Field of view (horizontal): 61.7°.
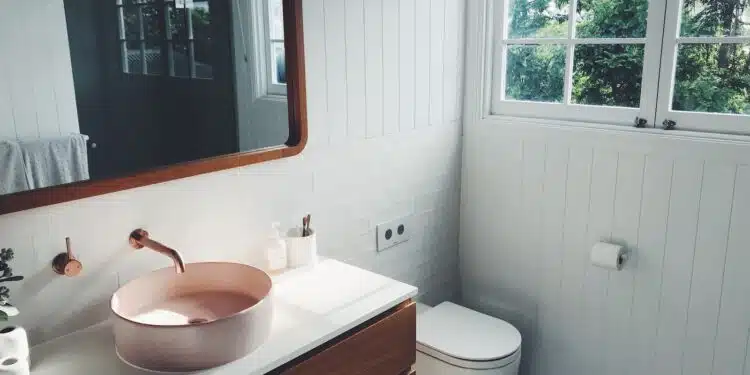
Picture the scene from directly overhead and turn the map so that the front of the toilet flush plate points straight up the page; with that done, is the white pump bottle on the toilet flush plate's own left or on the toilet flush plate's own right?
on the toilet flush plate's own right

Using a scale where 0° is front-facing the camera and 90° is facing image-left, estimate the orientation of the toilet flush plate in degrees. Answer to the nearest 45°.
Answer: approximately 315°

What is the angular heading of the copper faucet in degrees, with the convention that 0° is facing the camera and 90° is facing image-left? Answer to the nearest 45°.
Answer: approximately 315°

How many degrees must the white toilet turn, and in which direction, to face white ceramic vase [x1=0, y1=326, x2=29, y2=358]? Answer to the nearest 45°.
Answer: approximately 90° to its right

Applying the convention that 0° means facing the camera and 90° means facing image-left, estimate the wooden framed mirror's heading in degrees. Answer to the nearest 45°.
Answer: approximately 315°

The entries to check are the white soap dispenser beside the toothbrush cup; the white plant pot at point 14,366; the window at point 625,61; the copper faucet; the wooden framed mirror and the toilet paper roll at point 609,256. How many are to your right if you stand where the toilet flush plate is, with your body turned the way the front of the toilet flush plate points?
4

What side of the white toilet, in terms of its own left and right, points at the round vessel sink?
right
